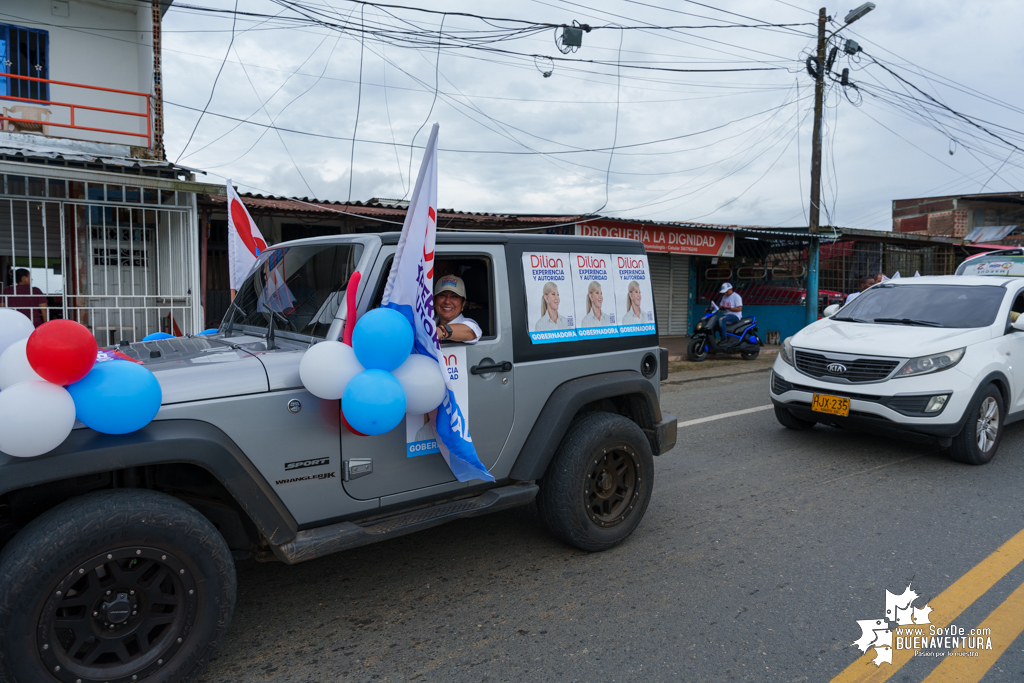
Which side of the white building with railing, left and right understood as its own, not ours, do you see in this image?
front

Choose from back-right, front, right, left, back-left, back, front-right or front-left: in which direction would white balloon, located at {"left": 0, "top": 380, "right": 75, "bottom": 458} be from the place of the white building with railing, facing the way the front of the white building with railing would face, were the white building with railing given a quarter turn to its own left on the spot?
right

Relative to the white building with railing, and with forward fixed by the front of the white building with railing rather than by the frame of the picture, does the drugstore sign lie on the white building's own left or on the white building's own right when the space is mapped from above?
on the white building's own left

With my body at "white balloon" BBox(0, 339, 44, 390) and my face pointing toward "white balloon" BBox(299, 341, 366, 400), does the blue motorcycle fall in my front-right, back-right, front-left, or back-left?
front-left

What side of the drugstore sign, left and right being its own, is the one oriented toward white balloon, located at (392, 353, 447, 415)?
front

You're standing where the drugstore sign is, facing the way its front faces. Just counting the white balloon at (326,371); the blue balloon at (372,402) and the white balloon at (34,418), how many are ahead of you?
3

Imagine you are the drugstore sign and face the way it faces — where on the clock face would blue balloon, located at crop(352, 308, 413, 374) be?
The blue balloon is roughly at 12 o'clock from the drugstore sign.

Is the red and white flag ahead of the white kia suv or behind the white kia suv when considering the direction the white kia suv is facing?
ahead

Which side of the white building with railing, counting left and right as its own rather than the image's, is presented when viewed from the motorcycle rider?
left

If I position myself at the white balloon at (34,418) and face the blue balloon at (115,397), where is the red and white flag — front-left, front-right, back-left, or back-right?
front-left

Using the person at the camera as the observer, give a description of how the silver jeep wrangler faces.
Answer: facing the viewer and to the left of the viewer

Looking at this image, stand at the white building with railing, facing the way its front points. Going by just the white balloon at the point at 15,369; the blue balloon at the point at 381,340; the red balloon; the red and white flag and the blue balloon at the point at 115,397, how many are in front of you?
5

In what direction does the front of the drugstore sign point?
toward the camera
